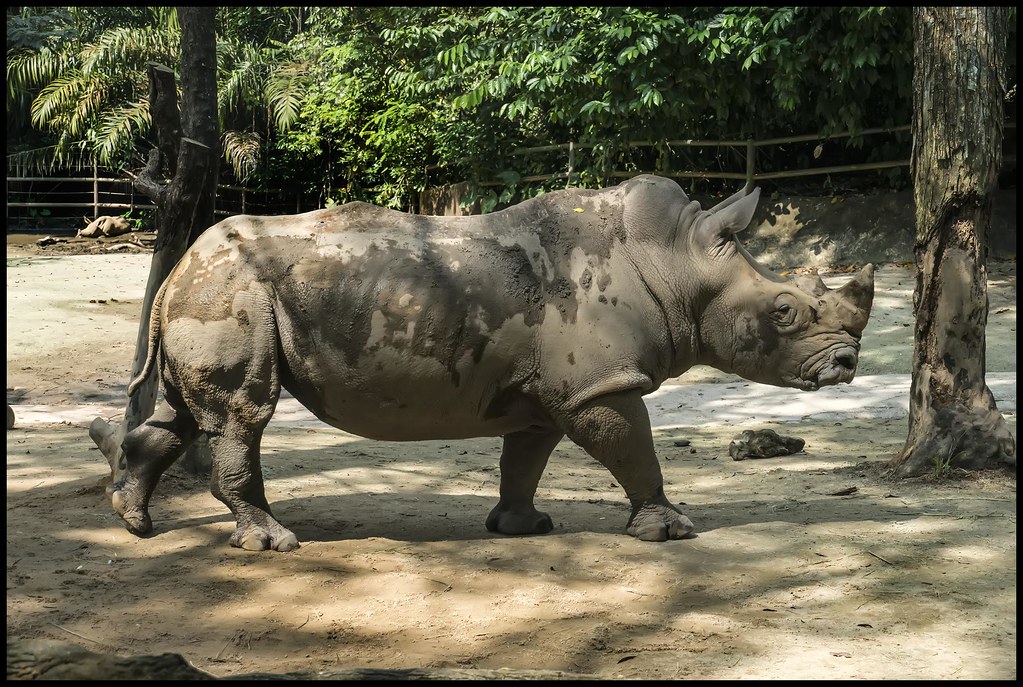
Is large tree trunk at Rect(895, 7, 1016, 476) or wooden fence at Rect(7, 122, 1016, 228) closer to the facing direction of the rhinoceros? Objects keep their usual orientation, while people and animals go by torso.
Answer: the large tree trunk

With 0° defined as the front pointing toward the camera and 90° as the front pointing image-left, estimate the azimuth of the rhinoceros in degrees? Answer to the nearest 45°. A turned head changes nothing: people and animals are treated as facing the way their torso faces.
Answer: approximately 270°

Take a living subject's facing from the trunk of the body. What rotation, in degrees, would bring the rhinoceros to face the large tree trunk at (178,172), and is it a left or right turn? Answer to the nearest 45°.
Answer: approximately 135° to its left

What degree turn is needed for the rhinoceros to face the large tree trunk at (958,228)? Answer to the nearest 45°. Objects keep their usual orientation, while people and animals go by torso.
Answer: approximately 45° to its left

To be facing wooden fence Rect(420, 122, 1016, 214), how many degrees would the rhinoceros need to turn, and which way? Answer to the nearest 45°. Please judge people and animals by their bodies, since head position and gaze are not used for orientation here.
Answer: approximately 90° to its left

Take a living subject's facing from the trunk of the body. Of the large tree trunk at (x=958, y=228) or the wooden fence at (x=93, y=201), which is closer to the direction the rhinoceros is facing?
the large tree trunk

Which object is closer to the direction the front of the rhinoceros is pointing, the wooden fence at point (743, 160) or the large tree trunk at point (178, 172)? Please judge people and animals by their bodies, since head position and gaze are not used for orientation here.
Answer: the wooden fence
